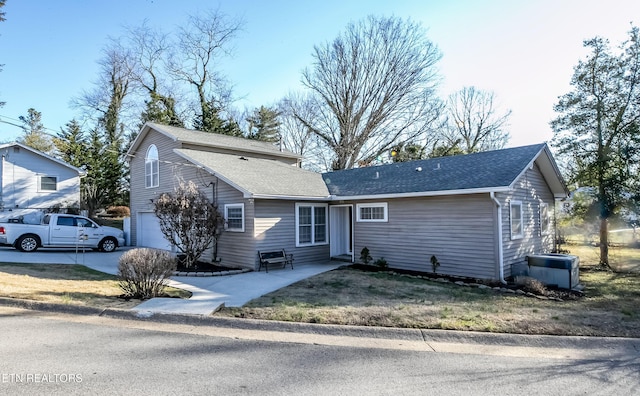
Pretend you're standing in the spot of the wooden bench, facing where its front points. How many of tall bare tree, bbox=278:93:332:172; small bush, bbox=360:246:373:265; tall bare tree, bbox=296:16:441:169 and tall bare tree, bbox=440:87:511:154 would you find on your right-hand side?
0

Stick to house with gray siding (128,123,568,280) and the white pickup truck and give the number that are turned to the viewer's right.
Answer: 1

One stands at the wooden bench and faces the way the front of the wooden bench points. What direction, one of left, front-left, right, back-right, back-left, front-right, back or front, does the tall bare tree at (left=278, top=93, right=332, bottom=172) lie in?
back-left

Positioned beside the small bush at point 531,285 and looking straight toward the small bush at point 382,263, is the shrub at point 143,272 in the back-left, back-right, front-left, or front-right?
front-left

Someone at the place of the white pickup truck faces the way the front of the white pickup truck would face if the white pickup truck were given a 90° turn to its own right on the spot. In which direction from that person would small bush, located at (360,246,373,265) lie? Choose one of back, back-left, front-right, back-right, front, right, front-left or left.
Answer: front-left

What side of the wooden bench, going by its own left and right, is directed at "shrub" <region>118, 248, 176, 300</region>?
right

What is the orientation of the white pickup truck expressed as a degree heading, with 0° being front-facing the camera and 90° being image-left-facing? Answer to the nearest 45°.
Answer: approximately 270°

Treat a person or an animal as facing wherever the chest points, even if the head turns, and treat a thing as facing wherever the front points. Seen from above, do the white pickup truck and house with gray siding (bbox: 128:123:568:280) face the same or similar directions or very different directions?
very different directions

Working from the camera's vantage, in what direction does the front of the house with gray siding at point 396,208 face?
facing the viewer and to the left of the viewer

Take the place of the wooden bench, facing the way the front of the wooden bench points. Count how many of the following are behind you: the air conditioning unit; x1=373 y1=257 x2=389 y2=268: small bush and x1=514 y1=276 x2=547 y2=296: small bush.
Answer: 0
